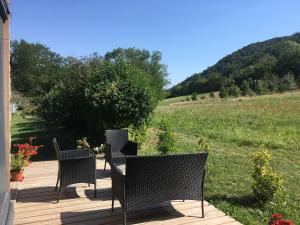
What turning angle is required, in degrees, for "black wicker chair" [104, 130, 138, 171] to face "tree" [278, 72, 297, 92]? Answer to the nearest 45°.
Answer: approximately 135° to its left

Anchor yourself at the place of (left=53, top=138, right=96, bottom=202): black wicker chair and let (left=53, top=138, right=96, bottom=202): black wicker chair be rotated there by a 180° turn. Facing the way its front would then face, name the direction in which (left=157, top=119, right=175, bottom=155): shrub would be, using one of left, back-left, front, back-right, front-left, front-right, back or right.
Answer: back-right

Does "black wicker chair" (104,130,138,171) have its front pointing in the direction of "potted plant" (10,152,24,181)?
no

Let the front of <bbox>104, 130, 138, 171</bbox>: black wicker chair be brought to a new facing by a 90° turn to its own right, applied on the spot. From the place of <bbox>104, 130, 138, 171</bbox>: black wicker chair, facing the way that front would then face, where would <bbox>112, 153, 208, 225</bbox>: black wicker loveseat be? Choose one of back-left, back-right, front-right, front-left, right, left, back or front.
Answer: left

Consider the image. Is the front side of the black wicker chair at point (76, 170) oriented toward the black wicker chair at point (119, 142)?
no

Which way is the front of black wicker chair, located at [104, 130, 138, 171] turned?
toward the camera

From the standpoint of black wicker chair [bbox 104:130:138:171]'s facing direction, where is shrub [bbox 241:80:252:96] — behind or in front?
behind

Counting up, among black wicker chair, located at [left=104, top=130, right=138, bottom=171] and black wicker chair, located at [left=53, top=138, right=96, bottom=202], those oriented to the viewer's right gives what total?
1

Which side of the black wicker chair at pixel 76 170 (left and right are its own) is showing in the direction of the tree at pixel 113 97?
left

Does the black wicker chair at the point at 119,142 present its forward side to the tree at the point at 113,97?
no

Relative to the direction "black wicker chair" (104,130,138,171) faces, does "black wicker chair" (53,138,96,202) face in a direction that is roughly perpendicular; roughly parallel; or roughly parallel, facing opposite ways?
roughly perpendicular

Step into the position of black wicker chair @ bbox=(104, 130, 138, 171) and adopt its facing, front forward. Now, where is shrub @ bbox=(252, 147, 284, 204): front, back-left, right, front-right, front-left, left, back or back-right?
front-left

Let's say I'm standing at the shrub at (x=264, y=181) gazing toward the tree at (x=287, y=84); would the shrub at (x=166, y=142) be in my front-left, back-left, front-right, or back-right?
front-left

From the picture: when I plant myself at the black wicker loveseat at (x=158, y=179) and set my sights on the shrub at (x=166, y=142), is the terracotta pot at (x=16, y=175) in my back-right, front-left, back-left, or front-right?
front-left

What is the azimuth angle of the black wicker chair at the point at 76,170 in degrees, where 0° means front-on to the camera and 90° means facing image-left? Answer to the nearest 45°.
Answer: approximately 270°

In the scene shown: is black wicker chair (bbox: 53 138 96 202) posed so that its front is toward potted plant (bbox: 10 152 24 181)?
no

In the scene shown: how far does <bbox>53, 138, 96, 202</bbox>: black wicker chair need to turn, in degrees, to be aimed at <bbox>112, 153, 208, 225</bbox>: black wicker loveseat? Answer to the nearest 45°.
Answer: approximately 45° to its right

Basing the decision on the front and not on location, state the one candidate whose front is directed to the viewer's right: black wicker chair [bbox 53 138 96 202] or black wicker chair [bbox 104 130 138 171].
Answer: black wicker chair [bbox 53 138 96 202]

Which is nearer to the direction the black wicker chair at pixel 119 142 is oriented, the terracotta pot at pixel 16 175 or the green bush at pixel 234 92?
the terracotta pot

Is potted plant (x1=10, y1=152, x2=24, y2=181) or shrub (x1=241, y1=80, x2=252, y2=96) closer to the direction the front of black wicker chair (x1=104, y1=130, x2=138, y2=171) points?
the potted plant
